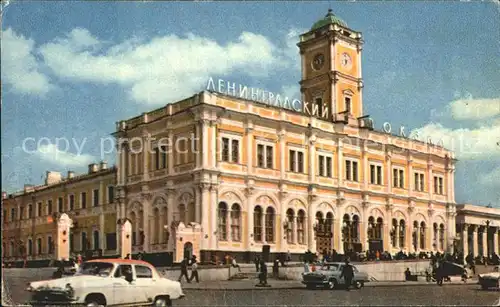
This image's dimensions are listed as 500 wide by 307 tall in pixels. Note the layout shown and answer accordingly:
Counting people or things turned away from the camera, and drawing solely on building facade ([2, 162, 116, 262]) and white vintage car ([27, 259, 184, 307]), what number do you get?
0

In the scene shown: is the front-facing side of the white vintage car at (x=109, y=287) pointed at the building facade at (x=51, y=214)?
no

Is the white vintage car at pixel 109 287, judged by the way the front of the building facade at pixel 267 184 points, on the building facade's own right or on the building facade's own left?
on the building facade's own right

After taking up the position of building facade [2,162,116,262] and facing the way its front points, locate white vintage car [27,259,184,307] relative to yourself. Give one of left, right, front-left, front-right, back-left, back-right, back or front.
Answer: front-left

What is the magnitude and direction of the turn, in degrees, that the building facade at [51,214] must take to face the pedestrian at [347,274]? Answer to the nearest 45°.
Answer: approximately 90° to its left

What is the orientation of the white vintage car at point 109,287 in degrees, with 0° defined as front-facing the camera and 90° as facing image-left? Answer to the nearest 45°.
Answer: approximately 45°

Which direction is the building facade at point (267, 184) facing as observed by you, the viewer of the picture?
facing the viewer and to the right of the viewer
